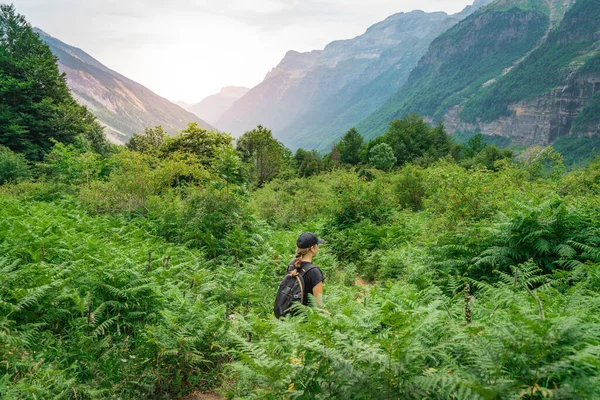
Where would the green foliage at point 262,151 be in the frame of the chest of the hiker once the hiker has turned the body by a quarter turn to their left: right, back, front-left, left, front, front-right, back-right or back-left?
front-right

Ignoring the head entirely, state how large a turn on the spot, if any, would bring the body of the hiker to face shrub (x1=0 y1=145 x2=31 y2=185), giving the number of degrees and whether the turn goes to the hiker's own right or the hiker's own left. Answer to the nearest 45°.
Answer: approximately 90° to the hiker's own left

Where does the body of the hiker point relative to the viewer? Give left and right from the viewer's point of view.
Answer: facing away from the viewer and to the right of the viewer

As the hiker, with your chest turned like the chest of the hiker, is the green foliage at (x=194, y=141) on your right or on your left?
on your left

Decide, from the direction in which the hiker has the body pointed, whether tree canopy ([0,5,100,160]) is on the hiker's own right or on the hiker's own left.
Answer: on the hiker's own left

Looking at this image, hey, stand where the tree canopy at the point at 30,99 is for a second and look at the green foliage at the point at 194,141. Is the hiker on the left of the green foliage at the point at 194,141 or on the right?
right
